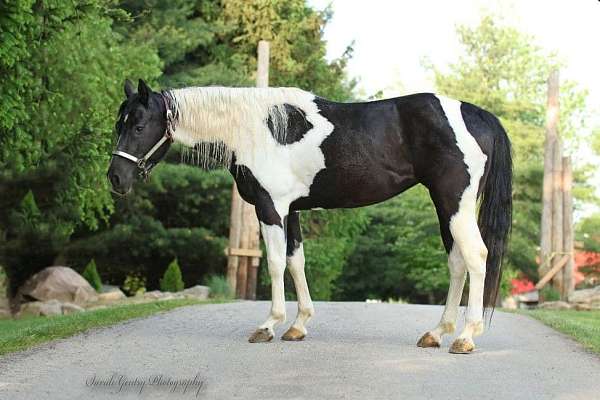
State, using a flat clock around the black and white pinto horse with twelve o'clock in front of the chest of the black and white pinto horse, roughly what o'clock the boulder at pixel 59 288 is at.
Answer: The boulder is roughly at 2 o'clock from the black and white pinto horse.

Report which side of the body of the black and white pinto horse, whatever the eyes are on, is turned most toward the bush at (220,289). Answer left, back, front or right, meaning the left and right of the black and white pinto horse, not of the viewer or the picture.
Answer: right

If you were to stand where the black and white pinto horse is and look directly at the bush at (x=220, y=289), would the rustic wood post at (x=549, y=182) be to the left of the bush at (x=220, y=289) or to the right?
right

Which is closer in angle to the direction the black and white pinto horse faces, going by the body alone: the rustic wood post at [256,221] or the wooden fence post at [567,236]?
the rustic wood post

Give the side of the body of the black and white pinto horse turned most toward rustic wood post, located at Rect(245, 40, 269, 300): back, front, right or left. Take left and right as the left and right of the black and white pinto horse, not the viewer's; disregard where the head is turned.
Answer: right

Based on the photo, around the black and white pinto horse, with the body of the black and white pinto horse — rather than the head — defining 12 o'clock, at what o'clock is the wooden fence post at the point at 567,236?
The wooden fence post is roughly at 4 o'clock from the black and white pinto horse.

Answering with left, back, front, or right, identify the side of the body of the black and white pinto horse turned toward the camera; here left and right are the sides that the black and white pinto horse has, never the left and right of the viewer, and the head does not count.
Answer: left

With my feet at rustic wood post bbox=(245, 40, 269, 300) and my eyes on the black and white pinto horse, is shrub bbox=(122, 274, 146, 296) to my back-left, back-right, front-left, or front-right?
back-right

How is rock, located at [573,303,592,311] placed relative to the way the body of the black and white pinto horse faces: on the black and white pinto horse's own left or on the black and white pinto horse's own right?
on the black and white pinto horse's own right

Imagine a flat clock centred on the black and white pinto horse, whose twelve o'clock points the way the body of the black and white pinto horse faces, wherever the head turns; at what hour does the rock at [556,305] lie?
The rock is roughly at 4 o'clock from the black and white pinto horse.
